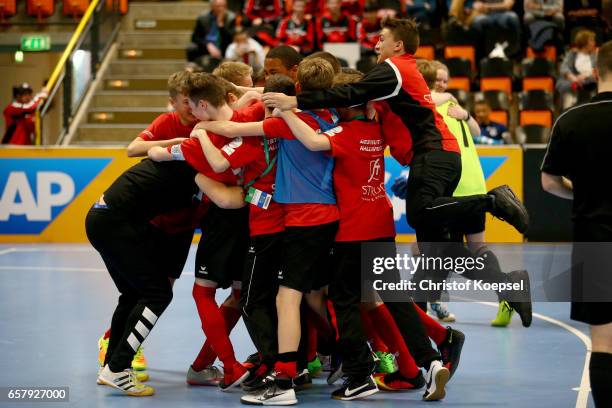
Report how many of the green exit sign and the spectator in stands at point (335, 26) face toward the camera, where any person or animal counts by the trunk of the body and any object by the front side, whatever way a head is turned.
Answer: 2

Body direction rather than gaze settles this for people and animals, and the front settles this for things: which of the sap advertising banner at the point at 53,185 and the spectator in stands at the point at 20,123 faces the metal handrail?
the spectator in stands

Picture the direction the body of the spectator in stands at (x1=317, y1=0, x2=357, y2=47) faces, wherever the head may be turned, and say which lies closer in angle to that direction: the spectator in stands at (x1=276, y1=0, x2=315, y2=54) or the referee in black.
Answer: the referee in black

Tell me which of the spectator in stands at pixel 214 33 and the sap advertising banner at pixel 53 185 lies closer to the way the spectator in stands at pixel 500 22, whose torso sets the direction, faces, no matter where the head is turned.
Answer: the sap advertising banner

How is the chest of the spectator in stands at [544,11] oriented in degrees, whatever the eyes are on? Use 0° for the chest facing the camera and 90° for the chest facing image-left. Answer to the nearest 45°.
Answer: approximately 0°

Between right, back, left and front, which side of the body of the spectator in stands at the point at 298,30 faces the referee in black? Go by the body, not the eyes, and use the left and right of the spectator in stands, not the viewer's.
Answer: front

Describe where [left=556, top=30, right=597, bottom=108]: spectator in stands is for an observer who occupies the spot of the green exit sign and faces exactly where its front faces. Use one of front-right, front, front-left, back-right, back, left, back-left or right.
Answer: front-left

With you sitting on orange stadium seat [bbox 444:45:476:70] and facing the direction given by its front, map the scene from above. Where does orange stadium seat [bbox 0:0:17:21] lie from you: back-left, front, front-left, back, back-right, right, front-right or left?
right

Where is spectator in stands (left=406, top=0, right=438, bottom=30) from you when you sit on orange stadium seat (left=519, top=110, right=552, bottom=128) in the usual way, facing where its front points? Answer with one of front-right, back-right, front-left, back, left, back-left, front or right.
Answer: back-right

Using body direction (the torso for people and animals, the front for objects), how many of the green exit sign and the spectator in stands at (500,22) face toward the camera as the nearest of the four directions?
2

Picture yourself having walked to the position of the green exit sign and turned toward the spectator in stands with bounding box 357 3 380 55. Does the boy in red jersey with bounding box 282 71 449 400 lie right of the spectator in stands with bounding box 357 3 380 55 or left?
right

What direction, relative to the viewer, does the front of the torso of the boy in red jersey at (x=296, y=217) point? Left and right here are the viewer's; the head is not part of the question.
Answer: facing away from the viewer and to the left of the viewer

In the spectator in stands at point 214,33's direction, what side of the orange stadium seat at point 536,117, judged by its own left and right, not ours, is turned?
right

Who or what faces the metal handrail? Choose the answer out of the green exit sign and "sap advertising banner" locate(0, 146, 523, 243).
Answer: the green exit sign
